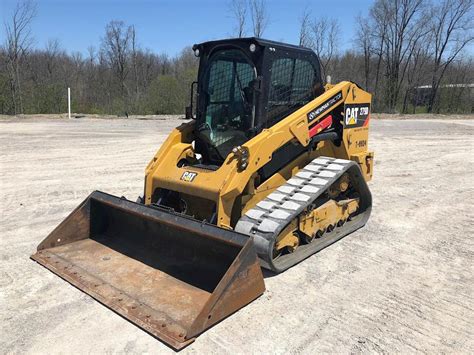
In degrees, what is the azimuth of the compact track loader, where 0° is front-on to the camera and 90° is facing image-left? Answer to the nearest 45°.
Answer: approximately 45°

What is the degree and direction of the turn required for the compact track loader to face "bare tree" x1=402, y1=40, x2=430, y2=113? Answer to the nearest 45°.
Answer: approximately 180°
